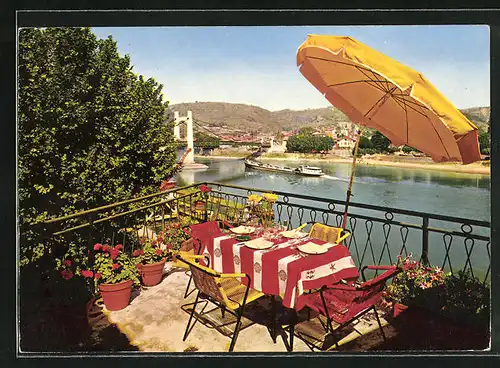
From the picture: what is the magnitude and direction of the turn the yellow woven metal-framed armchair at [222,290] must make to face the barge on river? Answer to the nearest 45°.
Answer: approximately 45° to its left

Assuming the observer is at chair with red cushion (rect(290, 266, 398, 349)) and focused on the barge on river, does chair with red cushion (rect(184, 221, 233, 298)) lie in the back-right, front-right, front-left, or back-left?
front-left

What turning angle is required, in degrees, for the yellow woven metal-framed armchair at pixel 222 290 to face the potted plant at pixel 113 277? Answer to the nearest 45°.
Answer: approximately 90° to its left

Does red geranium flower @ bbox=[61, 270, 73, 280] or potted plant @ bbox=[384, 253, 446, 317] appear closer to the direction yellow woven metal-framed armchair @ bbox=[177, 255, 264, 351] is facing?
the potted plant

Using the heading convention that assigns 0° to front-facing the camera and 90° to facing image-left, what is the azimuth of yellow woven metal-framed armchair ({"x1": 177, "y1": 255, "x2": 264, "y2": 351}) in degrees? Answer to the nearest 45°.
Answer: approximately 225°

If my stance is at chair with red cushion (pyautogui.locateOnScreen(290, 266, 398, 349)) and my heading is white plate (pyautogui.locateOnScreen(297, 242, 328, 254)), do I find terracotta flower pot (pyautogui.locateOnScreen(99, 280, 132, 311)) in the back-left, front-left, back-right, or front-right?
front-left

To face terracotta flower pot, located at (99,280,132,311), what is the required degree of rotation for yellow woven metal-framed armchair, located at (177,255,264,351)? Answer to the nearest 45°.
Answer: approximately 90° to its left

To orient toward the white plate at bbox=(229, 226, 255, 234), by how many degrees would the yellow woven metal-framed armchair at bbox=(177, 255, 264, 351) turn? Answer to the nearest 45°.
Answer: approximately 45° to its left
